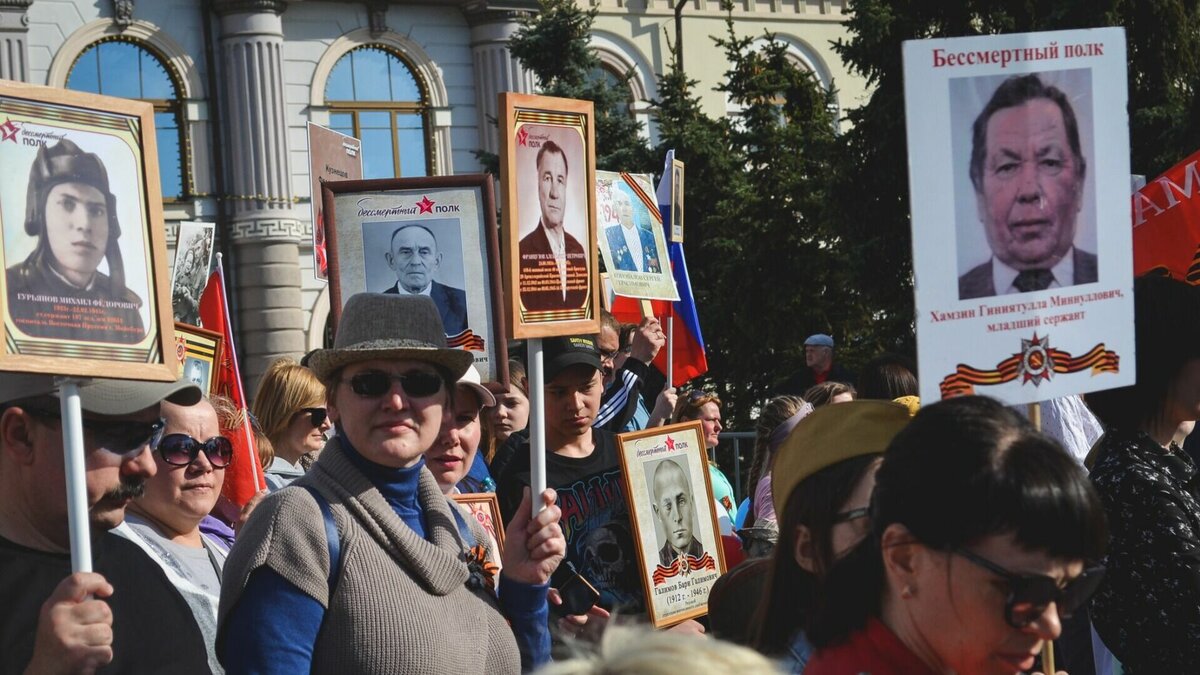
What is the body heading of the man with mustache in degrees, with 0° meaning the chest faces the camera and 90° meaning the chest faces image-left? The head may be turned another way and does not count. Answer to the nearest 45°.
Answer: approximately 315°

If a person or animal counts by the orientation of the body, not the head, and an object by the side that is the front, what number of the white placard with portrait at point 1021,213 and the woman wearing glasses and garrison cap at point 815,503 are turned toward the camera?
1

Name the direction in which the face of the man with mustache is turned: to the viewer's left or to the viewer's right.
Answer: to the viewer's right

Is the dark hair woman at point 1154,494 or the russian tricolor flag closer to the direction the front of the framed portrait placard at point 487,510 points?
the dark hair woman

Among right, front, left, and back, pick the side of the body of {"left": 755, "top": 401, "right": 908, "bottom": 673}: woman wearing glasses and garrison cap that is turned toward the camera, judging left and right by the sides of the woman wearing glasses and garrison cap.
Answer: right

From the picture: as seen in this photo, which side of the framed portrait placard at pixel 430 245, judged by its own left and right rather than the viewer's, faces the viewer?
front

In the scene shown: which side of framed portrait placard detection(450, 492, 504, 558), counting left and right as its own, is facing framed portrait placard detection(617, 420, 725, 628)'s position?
left

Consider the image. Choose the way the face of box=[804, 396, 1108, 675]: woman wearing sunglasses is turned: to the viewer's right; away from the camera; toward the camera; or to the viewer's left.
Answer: to the viewer's right

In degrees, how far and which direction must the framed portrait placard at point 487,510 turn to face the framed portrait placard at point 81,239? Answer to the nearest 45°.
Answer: approximately 45° to its right
